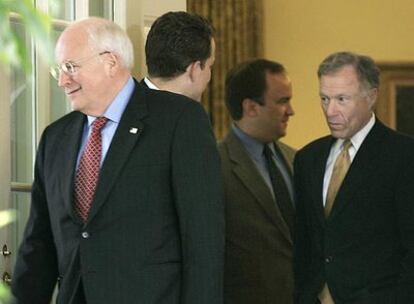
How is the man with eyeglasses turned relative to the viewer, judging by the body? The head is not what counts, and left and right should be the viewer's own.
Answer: facing the viewer and to the left of the viewer

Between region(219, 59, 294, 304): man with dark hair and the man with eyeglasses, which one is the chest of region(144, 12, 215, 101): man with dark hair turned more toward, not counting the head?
the man with dark hair

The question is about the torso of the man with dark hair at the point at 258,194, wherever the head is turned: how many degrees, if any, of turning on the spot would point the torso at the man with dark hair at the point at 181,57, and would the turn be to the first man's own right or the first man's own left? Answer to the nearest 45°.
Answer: approximately 45° to the first man's own right

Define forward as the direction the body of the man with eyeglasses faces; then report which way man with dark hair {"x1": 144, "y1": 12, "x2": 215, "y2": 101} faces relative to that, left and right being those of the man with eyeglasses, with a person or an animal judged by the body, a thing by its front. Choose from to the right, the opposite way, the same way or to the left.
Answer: the opposite way

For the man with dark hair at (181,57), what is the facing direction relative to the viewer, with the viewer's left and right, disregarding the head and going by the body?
facing away from the viewer and to the right of the viewer

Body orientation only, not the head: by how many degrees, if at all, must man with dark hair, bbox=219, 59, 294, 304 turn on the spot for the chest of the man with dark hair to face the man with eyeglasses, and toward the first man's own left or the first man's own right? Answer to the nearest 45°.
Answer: approximately 45° to the first man's own right
